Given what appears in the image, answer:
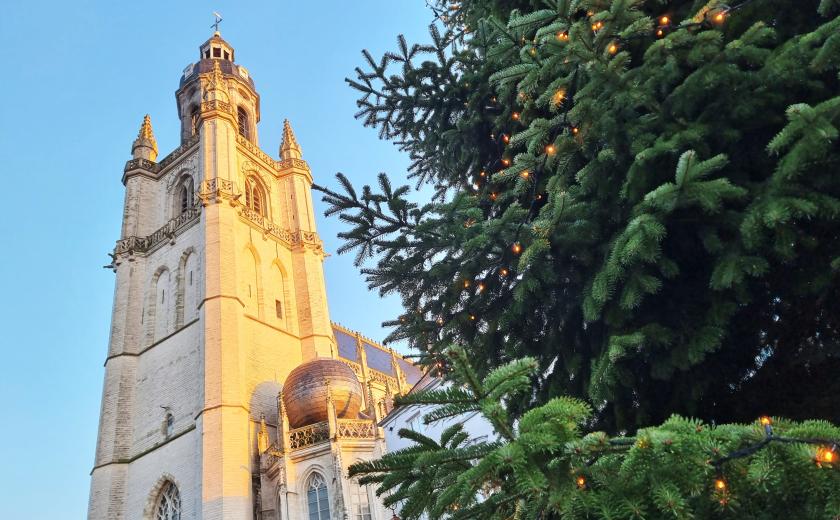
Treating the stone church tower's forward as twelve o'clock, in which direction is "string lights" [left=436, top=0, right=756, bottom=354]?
The string lights is roughly at 10 o'clock from the stone church tower.

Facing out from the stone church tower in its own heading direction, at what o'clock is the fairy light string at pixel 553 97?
The fairy light string is roughly at 10 o'clock from the stone church tower.

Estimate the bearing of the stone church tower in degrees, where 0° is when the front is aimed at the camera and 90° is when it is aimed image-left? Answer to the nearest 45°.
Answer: approximately 45°
